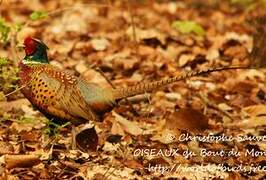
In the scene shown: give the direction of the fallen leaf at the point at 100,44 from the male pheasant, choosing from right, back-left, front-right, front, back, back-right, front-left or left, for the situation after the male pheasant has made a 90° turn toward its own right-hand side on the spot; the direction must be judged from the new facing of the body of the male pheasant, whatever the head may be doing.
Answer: front

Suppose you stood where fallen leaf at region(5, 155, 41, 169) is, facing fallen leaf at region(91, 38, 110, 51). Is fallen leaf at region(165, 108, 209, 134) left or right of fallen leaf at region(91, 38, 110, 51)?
right

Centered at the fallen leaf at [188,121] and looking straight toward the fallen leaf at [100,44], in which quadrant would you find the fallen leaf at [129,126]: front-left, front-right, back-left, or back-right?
front-left

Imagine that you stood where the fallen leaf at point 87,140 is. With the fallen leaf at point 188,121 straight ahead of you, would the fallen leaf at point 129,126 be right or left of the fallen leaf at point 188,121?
left

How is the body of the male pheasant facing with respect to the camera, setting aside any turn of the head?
to the viewer's left
